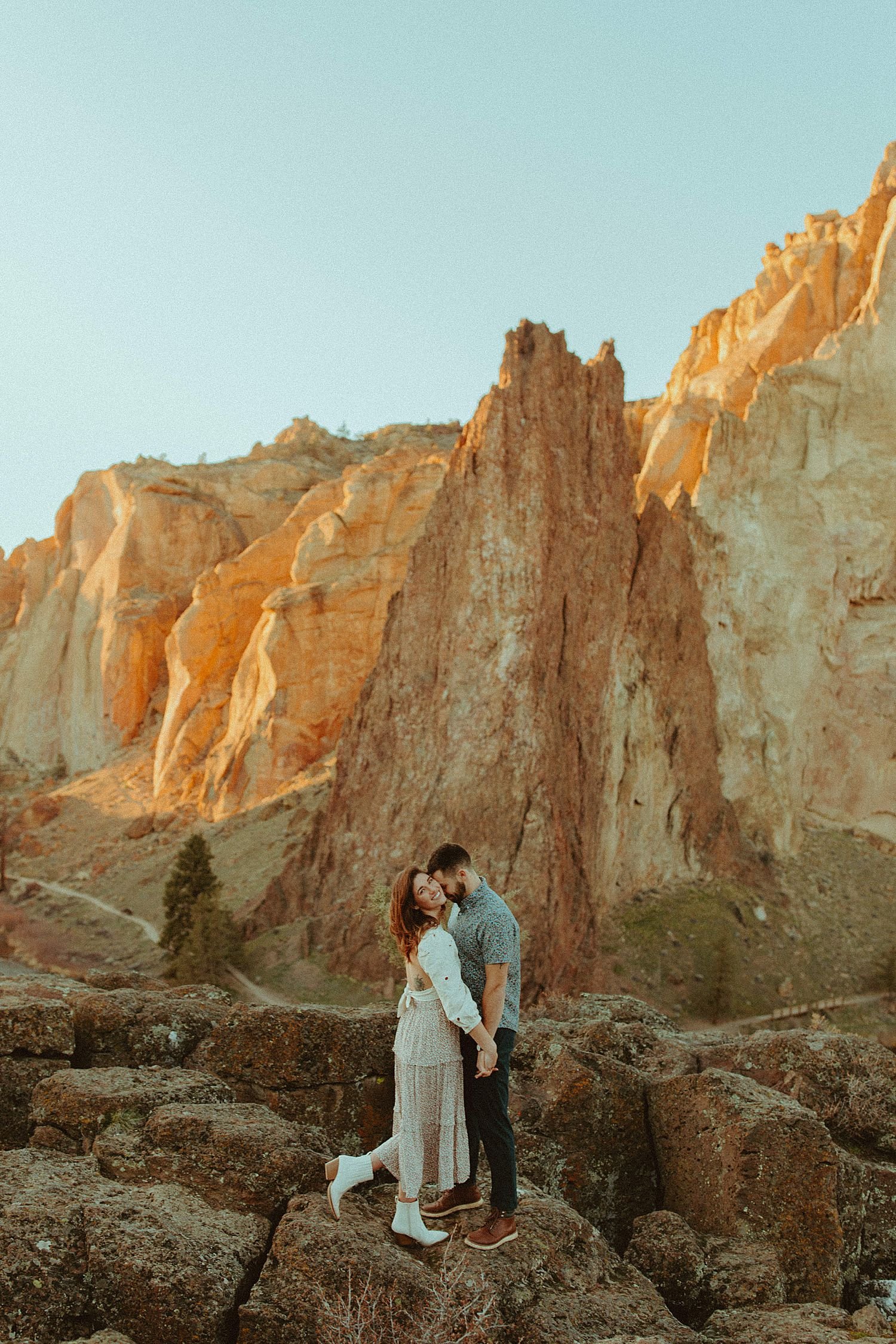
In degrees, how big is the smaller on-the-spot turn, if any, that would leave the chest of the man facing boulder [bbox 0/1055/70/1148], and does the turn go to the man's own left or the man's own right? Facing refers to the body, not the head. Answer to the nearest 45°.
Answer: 0° — they already face it

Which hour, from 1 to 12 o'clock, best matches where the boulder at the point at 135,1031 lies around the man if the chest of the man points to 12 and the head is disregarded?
The boulder is roughly at 1 o'clock from the man.

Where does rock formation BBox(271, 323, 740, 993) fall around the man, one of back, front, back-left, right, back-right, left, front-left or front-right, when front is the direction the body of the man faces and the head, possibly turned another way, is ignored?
right

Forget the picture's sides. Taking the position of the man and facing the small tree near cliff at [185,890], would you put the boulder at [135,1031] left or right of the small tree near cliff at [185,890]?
left

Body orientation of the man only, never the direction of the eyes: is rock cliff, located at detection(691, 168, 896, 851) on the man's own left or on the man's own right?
on the man's own right

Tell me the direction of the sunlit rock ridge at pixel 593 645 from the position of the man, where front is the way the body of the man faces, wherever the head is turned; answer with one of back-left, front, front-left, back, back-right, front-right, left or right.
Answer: right

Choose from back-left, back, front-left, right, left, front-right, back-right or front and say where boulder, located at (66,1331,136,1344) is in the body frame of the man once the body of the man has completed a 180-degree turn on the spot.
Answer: back-right

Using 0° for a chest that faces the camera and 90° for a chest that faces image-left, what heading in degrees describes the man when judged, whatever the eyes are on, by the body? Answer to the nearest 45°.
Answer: approximately 90°

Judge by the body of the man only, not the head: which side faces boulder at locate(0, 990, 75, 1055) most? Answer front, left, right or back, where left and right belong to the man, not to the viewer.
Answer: front

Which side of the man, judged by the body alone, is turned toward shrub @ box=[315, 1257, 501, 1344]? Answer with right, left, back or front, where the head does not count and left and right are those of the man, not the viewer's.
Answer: left

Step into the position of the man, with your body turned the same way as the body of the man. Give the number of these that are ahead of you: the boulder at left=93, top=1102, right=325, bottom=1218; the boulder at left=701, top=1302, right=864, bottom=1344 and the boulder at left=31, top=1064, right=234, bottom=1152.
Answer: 2

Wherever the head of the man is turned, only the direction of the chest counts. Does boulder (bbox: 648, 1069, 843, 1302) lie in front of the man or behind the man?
behind

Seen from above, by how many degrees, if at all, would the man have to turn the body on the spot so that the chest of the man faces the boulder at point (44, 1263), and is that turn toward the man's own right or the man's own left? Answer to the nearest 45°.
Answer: approximately 45° to the man's own left
